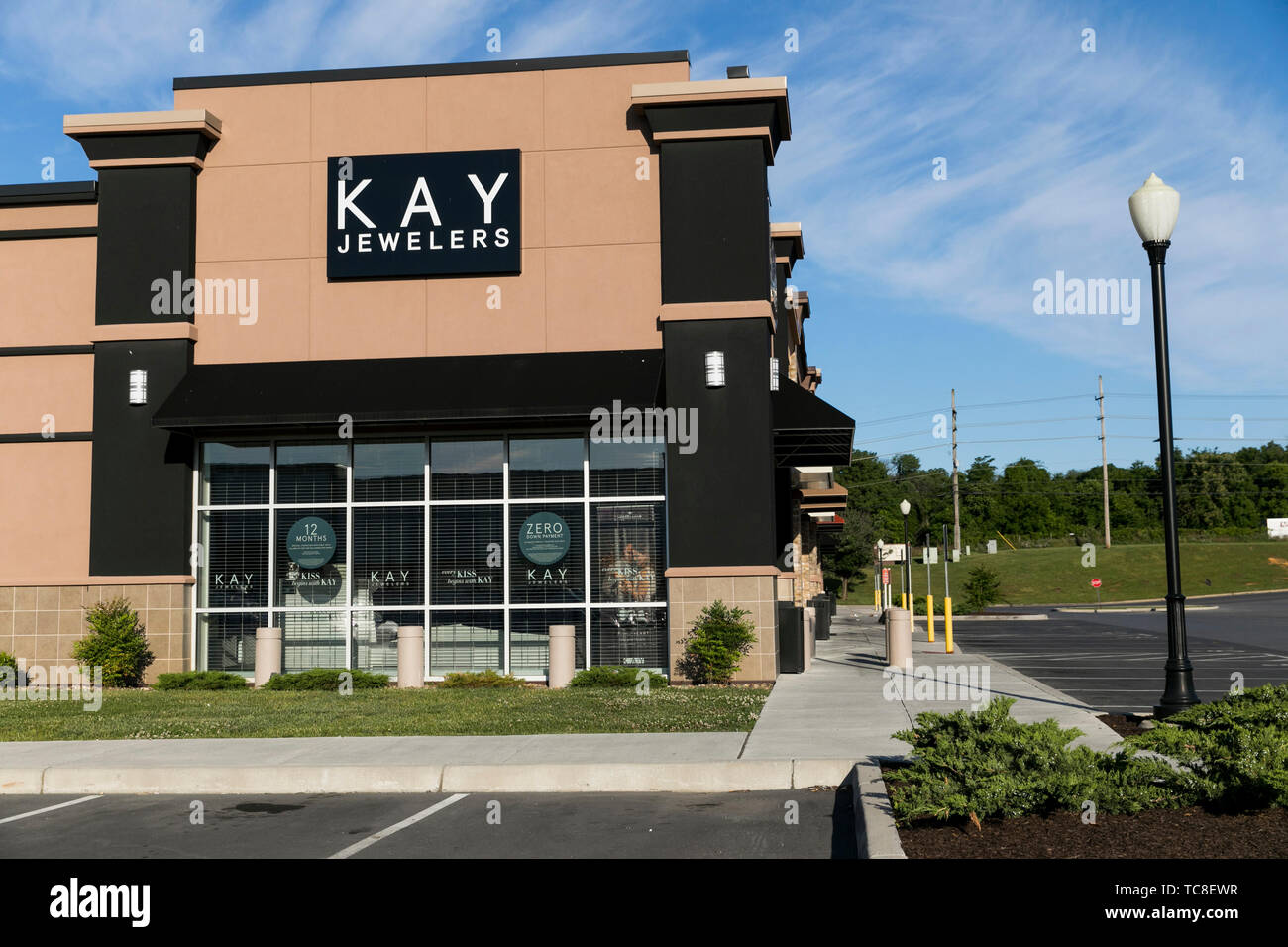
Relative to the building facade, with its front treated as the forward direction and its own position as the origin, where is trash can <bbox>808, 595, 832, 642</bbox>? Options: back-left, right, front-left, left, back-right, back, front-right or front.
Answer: back-left

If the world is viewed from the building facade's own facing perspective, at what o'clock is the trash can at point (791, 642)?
The trash can is roughly at 9 o'clock from the building facade.

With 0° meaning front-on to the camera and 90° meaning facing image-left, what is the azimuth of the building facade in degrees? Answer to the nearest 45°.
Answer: approximately 0°

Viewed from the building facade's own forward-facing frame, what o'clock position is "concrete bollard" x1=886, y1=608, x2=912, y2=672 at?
The concrete bollard is roughly at 9 o'clock from the building facade.

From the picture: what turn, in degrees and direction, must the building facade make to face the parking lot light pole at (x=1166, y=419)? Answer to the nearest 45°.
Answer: approximately 45° to its left

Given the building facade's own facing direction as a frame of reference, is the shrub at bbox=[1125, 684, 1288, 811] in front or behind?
in front

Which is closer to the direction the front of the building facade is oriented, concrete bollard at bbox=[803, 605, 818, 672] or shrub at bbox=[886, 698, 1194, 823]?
the shrub

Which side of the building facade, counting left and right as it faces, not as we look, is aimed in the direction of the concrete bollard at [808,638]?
left
